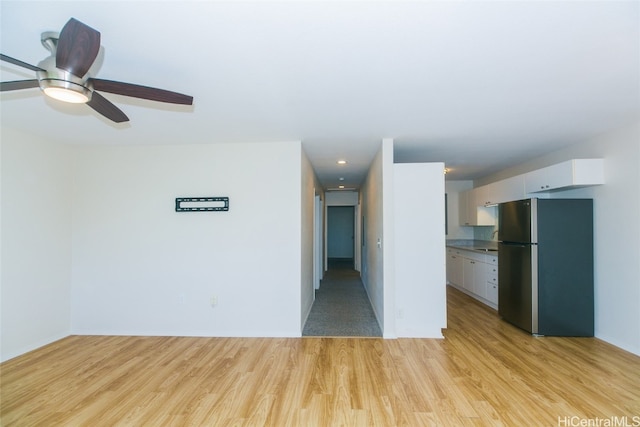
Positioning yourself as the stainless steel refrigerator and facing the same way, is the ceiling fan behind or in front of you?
in front

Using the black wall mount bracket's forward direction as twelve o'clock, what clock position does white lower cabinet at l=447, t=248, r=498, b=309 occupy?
The white lower cabinet is roughly at 9 o'clock from the black wall mount bracket.

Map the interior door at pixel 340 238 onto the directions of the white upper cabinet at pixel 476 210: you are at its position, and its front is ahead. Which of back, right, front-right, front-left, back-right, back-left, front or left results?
right

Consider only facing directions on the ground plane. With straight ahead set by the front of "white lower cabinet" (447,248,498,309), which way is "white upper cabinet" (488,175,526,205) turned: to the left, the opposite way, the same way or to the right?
the same way

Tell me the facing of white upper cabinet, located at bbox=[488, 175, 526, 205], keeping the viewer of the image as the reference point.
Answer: facing the viewer and to the left of the viewer

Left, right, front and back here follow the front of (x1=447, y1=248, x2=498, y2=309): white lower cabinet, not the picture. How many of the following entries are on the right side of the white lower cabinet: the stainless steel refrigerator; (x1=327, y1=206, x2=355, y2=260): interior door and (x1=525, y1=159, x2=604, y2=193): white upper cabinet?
1

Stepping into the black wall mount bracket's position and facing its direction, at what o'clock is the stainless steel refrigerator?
The stainless steel refrigerator is roughly at 10 o'clock from the black wall mount bracket.

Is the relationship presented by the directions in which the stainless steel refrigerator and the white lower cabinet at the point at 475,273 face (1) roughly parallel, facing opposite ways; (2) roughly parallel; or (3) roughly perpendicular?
roughly parallel

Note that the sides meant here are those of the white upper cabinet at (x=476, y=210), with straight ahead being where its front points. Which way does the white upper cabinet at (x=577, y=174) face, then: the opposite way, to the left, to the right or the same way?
the same way

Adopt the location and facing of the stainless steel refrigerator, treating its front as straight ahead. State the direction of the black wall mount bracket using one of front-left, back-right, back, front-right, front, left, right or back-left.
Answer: front

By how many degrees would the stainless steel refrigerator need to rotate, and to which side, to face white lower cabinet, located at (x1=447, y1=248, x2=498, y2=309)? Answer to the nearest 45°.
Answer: approximately 90° to its right

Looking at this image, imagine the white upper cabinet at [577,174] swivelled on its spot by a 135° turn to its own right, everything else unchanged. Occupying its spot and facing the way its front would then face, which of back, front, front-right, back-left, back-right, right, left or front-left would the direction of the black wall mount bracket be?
back-left

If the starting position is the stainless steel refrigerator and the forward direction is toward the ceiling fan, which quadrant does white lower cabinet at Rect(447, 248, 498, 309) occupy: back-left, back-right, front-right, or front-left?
back-right

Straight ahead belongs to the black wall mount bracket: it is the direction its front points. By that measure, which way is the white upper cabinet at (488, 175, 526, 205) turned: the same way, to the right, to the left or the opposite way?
to the right

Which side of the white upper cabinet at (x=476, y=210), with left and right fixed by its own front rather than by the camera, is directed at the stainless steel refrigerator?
left

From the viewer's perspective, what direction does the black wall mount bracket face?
toward the camera
